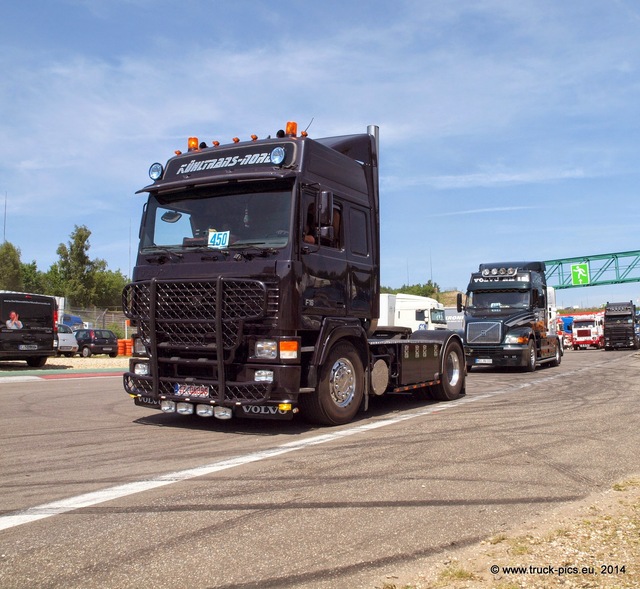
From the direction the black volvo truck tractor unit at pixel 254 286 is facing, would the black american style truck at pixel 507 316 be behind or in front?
behind

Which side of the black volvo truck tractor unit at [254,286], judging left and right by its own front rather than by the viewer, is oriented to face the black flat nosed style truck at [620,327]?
back

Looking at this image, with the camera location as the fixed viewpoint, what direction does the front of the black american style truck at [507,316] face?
facing the viewer and to the left of the viewer

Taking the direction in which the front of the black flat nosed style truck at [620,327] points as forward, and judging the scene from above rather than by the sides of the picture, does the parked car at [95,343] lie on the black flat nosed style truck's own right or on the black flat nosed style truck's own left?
on the black flat nosed style truck's own right

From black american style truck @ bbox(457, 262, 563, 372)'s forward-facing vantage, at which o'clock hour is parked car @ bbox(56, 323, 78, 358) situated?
The parked car is roughly at 2 o'clock from the black american style truck.

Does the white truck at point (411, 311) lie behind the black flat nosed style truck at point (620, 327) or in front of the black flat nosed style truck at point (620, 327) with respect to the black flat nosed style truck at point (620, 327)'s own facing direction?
in front

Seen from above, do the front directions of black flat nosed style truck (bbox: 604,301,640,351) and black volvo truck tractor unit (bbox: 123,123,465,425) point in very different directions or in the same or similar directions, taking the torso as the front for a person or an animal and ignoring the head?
same or similar directions

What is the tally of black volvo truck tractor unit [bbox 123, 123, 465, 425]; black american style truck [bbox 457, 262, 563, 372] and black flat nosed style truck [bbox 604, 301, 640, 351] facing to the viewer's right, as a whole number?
0

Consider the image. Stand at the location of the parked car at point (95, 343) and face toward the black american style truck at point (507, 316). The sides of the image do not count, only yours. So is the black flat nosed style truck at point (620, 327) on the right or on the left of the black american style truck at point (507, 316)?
left

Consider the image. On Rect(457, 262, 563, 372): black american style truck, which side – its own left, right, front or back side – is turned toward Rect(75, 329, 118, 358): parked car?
right

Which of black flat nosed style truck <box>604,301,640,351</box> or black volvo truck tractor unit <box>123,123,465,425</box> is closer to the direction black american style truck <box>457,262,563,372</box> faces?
the black volvo truck tractor unit

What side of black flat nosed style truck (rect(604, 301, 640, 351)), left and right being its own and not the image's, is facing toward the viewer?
front

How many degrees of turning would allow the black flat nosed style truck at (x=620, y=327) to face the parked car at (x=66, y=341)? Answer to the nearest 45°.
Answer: approximately 45° to its right

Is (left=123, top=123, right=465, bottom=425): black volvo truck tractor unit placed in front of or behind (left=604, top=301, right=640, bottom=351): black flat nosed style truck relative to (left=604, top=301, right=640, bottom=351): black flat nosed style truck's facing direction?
in front

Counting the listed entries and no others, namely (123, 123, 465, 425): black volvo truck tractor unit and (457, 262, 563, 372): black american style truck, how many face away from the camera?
0
